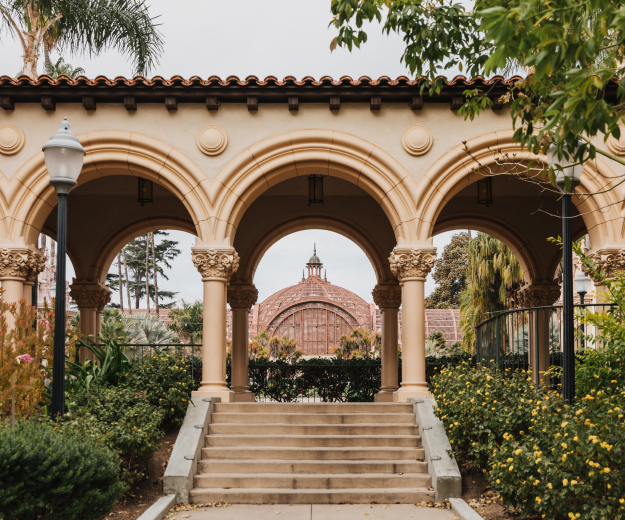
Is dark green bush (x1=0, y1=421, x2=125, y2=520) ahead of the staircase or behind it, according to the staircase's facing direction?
ahead

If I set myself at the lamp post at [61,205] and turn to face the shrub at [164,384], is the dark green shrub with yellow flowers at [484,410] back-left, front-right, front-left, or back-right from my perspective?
front-right

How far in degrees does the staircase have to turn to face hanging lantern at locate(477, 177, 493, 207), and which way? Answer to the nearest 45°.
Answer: approximately 135° to its left

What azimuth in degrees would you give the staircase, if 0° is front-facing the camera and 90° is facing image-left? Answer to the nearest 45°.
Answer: approximately 0°

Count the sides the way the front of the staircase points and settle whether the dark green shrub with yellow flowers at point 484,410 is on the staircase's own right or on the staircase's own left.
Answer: on the staircase's own left

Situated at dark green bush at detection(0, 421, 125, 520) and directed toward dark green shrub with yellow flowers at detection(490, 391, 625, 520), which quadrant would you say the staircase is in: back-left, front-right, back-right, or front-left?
front-left

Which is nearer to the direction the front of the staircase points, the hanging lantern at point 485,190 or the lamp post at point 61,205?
the lamp post

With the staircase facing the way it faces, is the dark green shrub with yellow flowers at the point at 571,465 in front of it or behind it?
in front

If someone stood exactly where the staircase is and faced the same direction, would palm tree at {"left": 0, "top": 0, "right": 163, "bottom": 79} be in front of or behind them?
behind

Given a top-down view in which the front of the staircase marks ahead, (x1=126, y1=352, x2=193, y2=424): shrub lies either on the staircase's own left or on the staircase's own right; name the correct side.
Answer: on the staircase's own right

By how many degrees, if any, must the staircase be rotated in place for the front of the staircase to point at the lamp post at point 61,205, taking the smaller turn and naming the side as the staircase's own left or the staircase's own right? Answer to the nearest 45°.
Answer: approximately 45° to the staircase's own right

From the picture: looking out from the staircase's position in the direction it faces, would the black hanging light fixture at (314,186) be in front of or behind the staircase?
behind

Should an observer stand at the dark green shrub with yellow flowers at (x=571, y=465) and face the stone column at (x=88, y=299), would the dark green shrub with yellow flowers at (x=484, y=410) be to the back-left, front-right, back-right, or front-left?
front-right
